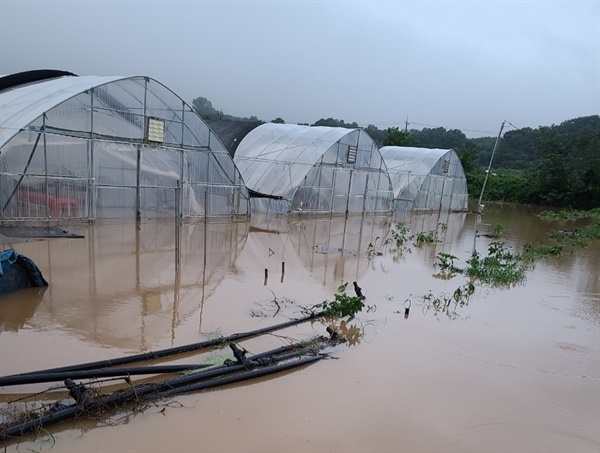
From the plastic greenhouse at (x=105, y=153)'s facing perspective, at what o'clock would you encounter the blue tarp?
The blue tarp is roughly at 2 o'clock from the plastic greenhouse.

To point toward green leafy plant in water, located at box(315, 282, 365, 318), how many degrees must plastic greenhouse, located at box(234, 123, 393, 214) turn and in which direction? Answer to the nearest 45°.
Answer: approximately 45° to its right

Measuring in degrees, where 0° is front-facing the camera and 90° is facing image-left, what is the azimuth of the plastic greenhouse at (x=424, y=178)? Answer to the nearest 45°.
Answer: approximately 315°

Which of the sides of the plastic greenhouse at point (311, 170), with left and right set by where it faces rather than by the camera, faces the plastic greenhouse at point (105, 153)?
right

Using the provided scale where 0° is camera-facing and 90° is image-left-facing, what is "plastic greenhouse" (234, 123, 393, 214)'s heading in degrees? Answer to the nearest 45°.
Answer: approximately 315°

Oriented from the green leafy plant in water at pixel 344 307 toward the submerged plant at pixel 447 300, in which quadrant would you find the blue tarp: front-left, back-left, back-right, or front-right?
back-left

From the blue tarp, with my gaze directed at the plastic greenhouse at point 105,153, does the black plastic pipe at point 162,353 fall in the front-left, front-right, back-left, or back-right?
back-right

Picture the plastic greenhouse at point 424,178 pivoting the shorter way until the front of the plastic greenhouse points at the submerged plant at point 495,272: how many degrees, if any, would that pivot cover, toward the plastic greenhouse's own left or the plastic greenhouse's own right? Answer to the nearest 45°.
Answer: approximately 45° to the plastic greenhouse's own right
